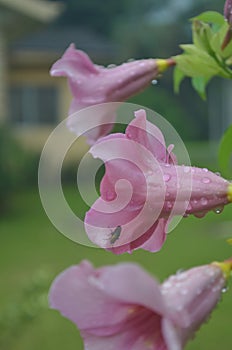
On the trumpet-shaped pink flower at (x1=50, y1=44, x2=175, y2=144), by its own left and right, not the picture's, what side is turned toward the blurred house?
right

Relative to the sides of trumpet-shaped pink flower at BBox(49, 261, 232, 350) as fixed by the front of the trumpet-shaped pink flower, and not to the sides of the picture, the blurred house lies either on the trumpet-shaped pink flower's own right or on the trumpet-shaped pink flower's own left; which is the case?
on the trumpet-shaped pink flower's own right

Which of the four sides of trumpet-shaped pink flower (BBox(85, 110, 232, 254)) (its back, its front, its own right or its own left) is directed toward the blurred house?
right

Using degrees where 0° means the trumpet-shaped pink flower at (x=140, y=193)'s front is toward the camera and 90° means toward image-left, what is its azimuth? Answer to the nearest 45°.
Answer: approximately 90°

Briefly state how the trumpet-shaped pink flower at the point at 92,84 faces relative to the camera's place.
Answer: facing to the left of the viewer

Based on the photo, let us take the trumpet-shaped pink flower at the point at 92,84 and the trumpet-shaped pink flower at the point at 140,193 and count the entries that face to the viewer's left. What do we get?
2
